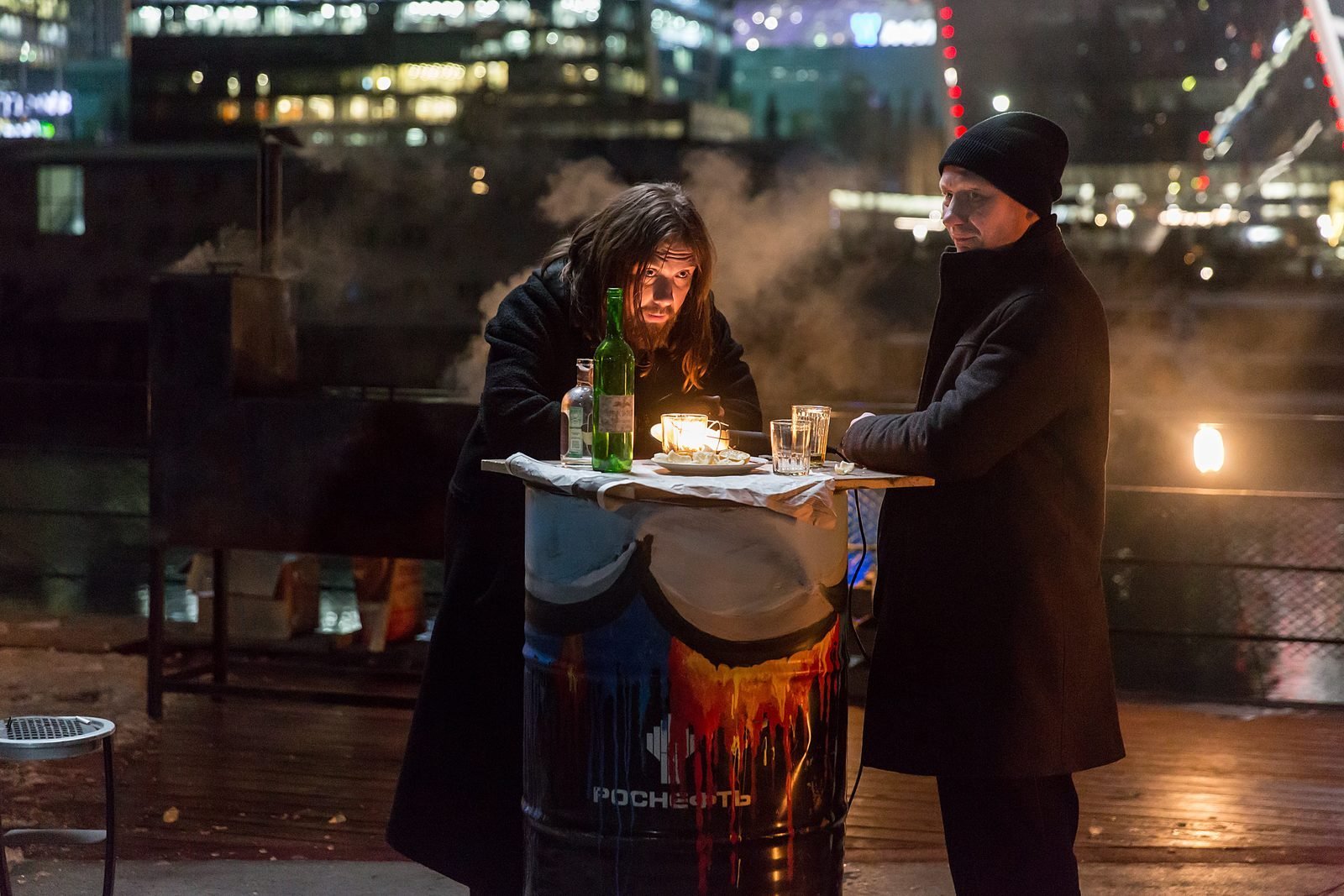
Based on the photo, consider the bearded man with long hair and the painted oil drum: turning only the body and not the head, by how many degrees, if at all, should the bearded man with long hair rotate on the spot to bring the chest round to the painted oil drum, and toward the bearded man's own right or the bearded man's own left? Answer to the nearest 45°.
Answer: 0° — they already face it

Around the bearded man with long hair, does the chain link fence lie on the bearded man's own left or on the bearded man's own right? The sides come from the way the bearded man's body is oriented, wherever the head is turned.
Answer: on the bearded man's own left

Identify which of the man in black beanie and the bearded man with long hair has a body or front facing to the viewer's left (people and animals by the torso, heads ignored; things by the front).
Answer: the man in black beanie

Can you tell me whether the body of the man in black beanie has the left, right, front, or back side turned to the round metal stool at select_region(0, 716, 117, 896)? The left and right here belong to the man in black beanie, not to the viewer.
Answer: front

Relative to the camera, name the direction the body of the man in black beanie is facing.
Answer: to the viewer's left

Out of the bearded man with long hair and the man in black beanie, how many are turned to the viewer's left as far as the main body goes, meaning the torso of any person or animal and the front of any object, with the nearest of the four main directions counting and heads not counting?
1

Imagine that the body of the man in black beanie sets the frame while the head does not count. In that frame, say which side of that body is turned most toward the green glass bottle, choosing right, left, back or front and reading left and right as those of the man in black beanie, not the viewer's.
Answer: front

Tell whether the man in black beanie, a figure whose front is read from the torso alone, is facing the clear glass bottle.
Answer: yes

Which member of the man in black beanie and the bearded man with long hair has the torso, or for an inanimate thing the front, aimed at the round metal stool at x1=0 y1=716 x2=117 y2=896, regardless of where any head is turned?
the man in black beanie

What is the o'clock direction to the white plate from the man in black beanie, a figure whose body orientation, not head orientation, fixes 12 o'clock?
The white plate is roughly at 11 o'clock from the man in black beanie.

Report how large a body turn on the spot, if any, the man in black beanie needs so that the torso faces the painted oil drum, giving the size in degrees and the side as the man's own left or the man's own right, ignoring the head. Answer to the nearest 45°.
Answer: approximately 45° to the man's own left
